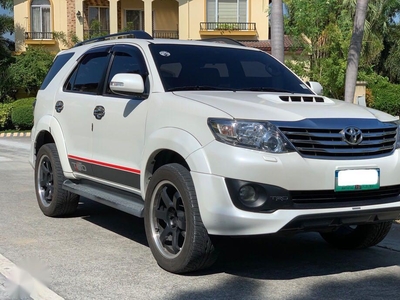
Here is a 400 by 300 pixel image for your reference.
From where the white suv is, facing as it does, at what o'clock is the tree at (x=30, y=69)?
The tree is roughly at 7 o'clock from the white suv.

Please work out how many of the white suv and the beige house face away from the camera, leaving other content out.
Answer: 0

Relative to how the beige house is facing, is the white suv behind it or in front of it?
in front

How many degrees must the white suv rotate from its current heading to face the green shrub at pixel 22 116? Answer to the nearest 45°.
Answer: approximately 135° to its left

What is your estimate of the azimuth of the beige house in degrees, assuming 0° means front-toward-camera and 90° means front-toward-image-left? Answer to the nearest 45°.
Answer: approximately 0°

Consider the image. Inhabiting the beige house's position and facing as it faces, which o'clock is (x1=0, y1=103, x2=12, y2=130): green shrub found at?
The green shrub is roughly at 1 o'clock from the beige house.

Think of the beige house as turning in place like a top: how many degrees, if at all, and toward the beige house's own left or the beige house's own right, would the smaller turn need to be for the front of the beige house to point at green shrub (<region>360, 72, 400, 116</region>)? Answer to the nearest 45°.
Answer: approximately 90° to the beige house's own left

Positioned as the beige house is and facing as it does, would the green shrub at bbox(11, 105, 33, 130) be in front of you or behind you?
in front
